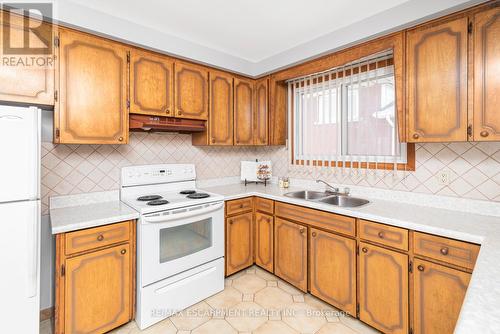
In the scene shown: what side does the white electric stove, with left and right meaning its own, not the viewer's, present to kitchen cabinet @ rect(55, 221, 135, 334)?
right

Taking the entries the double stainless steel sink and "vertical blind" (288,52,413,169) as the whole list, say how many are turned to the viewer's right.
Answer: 0

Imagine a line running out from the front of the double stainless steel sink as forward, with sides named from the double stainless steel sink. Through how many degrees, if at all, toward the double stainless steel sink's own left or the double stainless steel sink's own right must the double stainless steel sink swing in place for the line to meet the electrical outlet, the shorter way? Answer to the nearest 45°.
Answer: approximately 135° to the double stainless steel sink's own left

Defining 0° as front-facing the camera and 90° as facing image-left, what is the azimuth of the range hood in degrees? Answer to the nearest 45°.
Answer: approximately 315°

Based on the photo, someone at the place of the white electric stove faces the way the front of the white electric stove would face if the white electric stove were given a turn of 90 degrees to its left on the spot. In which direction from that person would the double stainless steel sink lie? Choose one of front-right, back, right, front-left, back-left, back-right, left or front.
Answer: front-right

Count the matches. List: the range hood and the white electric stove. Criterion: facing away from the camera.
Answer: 0

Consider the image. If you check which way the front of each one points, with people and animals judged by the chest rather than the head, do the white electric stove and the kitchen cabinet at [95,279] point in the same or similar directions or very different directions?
same or similar directions

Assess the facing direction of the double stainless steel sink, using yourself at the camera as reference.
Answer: facing the viewer and to the left of the viewer

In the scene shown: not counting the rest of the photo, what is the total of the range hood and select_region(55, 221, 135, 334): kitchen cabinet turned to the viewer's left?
0

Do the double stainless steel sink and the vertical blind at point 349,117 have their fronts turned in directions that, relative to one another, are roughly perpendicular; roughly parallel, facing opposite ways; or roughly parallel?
roughly parallel

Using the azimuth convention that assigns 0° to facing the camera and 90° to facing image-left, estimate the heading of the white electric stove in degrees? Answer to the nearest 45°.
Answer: approximately 315°

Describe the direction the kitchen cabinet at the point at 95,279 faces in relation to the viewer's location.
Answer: facing the viewer and to the right of the viewer
